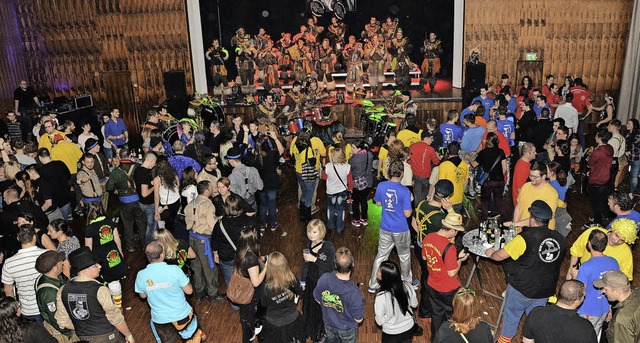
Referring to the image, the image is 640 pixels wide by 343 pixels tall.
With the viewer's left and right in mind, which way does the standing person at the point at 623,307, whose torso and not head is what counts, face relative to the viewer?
facing to the left of the viewer

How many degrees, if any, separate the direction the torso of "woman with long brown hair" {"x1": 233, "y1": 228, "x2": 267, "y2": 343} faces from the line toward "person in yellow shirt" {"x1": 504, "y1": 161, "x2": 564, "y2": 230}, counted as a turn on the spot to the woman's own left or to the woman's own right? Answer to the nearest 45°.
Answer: approximately 45° to the woman's own right

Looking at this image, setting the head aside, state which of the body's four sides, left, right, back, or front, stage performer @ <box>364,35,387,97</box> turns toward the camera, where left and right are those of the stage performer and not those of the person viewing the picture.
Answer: front

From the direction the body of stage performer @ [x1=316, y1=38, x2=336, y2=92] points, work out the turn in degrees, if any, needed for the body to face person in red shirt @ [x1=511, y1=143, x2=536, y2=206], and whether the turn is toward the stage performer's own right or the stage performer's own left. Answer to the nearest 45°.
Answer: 0° — they already face them

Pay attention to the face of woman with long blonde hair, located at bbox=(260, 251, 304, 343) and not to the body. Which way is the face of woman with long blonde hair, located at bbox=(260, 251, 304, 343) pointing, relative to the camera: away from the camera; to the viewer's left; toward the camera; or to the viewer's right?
away from the camera

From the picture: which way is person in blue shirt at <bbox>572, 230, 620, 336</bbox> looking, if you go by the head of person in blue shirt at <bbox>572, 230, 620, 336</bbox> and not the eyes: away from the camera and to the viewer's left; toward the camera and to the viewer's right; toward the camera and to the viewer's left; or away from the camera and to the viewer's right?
away from the camera and to the viewer's left

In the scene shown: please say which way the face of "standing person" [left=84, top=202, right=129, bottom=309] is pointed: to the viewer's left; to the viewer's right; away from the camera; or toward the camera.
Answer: away from the camera

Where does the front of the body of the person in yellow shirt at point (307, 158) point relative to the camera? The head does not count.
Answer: away from the camera

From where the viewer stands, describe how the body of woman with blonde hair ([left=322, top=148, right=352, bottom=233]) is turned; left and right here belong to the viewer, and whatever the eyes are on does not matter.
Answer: facing away from the viewer

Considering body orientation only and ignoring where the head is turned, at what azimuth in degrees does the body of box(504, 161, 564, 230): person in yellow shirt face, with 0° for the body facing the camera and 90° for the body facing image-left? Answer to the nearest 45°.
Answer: approximately 45°

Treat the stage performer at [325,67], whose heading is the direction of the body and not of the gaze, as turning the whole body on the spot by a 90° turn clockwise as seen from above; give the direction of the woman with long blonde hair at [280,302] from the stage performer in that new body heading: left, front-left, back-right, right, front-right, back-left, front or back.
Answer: left

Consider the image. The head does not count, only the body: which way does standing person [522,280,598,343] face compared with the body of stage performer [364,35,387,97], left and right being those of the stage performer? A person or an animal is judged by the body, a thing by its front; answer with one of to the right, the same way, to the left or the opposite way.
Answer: the opposite way

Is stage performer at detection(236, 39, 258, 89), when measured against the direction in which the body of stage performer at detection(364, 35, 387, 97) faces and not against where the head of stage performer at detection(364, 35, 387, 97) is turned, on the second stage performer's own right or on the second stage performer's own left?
on the second stage performer's own right

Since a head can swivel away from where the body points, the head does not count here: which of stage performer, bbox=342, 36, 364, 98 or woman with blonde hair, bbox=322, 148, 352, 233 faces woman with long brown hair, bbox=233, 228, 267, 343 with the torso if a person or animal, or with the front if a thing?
the stage performer

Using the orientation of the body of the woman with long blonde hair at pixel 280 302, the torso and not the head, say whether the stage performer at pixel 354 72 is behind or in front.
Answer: in front

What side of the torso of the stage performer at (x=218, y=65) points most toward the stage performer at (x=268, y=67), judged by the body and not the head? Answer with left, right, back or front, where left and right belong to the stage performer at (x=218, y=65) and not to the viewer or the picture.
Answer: left

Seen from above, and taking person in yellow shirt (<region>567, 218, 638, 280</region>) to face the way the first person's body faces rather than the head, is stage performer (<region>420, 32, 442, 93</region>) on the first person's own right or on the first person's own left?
on the first person's own right

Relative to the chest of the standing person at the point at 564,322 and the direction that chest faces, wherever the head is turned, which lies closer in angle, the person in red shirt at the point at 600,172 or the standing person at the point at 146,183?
the person in red shirt

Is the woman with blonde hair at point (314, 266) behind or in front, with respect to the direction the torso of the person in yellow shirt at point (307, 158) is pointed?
behind
